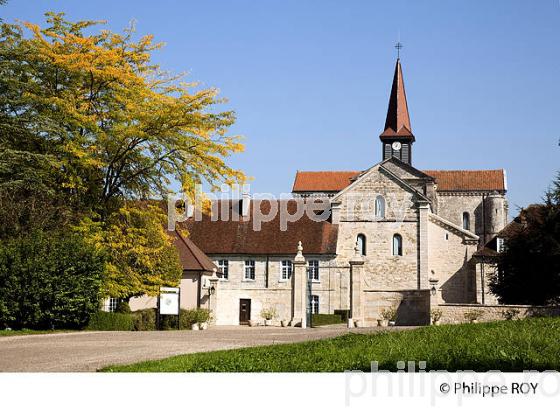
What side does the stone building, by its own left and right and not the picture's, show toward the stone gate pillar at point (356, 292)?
front

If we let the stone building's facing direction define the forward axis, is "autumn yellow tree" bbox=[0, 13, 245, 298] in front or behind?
in front

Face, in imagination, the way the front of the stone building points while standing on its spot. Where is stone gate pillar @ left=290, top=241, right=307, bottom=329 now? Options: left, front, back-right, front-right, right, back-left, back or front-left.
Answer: front

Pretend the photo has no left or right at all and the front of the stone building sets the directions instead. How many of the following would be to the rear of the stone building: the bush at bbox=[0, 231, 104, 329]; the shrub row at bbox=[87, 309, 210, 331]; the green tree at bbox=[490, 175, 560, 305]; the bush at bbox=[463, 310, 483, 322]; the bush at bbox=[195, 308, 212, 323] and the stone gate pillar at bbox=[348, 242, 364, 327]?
0

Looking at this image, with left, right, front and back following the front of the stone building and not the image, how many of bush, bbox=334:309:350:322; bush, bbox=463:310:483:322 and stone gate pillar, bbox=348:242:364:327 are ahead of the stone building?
3

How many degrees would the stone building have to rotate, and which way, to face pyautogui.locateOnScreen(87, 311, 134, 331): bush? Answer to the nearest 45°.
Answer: approximately 45° to its right

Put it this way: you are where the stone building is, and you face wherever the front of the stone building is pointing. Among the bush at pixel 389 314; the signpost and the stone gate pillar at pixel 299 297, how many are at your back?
0

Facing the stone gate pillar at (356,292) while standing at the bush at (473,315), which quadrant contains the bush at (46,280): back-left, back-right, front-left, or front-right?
front-left

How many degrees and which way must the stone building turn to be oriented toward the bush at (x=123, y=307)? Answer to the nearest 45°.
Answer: approximately 45° to its right

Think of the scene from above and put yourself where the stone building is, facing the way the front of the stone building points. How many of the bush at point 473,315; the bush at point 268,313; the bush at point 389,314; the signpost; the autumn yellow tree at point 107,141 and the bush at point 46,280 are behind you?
0

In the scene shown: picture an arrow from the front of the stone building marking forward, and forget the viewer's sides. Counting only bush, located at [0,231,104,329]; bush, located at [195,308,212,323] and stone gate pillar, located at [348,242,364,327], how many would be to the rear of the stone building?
0

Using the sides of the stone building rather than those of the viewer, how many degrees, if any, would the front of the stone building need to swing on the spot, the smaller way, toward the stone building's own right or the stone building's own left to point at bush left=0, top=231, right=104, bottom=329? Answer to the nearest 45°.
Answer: approximately 45° to the stone building's own right

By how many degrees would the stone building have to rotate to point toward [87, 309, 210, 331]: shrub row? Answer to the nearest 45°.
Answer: approximately 45° to its right

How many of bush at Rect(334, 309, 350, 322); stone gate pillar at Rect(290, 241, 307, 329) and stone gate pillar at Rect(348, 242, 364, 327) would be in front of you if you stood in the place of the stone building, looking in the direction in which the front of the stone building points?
3

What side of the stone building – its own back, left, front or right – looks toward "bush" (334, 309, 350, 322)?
front

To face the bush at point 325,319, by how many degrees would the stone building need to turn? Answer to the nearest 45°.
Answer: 0° — it already faces it

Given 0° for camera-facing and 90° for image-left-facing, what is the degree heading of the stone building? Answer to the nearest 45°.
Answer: approximately 0°
